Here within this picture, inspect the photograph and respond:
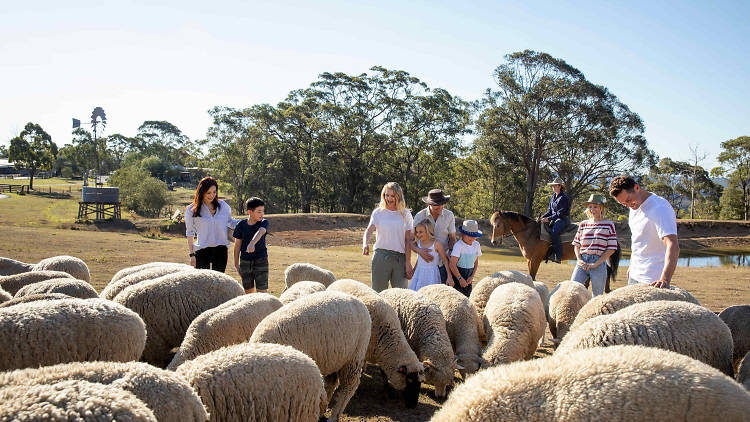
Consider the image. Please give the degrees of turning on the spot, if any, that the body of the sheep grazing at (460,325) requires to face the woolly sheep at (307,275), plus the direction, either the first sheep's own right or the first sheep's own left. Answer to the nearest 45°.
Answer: approximately 180°

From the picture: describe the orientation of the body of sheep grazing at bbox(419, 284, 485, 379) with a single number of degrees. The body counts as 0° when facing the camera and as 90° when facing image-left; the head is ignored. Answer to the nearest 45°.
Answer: approximately 315°

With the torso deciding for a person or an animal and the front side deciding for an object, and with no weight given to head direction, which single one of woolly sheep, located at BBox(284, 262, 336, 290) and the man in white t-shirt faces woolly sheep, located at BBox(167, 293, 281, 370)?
the man in white t-shirt

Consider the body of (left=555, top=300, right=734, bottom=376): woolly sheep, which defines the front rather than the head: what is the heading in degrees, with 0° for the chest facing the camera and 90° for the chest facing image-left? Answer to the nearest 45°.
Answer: approximately 90°

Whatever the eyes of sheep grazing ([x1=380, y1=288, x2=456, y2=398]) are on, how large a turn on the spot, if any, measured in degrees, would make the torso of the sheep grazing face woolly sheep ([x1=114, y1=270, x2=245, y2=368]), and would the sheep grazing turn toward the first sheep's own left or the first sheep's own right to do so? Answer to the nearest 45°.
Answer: approximately 135° to the first sheep's own right

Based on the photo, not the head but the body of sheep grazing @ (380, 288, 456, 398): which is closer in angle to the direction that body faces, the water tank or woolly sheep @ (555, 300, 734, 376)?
the woolly sheep

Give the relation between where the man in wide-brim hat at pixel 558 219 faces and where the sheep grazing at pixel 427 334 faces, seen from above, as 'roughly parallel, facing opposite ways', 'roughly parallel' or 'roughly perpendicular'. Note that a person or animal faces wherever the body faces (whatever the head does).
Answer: roughly perpendicular

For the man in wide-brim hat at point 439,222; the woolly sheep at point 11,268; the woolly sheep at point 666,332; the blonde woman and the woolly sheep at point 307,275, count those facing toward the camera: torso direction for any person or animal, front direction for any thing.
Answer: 2

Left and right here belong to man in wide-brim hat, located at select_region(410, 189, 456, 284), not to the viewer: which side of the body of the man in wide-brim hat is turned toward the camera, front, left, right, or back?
front

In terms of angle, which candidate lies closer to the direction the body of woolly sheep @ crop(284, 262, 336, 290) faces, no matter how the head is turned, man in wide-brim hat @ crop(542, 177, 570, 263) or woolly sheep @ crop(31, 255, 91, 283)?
the man in wide-brim hat

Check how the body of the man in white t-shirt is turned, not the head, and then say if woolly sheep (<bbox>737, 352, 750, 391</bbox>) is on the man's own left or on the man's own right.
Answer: on the man's own left

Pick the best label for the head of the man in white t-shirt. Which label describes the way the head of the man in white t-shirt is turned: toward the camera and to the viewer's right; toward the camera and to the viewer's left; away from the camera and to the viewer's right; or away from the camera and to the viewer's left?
toward the camera and to the viewer's left

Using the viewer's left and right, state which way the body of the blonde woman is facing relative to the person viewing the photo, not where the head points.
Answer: facing the viewer
